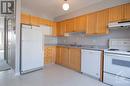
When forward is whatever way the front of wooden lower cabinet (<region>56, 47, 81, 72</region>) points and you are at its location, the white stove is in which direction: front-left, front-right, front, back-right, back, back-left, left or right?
left

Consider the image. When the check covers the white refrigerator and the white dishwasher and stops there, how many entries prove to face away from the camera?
0

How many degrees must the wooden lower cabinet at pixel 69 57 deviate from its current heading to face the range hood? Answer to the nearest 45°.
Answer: approximately 90° to its left

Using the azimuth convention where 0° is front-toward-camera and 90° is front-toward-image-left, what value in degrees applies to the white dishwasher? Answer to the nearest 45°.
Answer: approximately 45°

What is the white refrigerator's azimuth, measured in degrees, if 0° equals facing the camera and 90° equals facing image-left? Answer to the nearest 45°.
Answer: approximately 315°

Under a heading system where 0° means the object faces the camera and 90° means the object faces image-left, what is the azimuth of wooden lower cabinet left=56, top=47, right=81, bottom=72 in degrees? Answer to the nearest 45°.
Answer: approximately 45°

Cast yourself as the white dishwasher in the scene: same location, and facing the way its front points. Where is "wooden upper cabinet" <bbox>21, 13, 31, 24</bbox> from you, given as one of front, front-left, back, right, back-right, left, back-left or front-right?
front-right

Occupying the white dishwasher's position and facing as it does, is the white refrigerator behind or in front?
in front

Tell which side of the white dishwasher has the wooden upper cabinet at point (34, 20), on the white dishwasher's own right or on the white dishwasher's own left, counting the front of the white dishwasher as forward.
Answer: on the white dishwasher's own right
